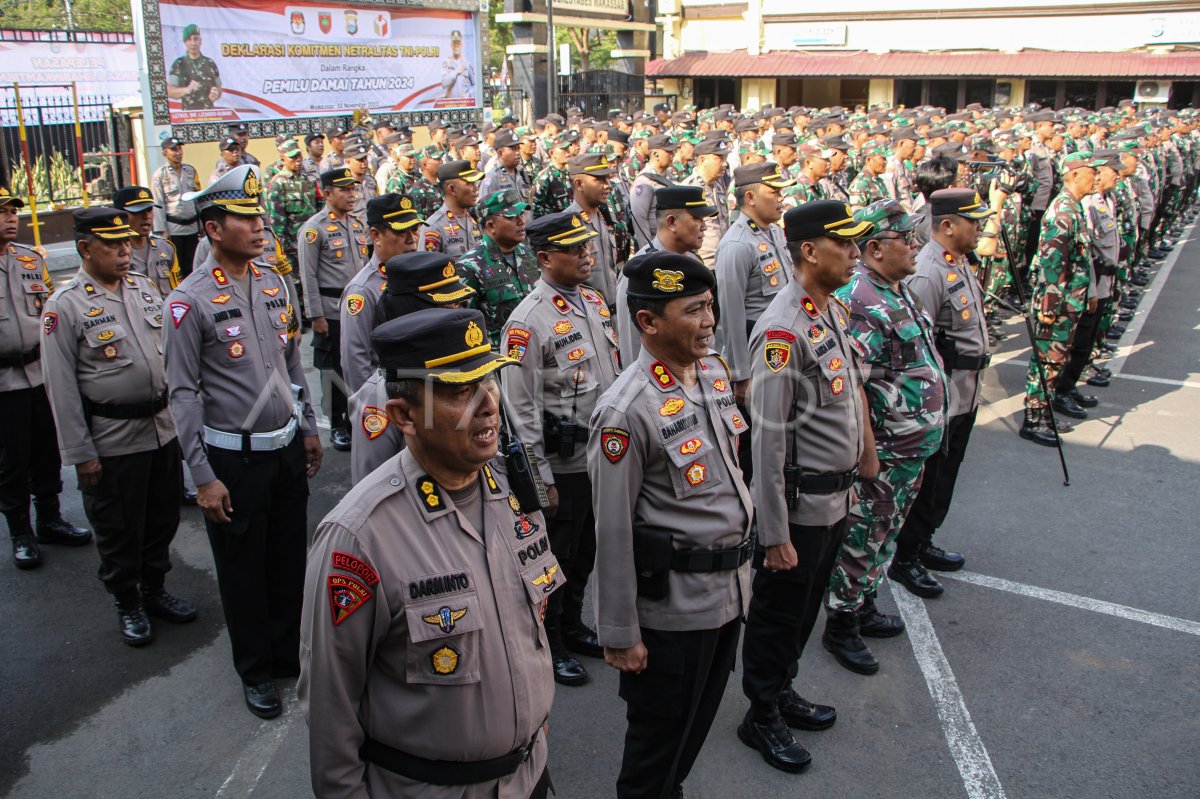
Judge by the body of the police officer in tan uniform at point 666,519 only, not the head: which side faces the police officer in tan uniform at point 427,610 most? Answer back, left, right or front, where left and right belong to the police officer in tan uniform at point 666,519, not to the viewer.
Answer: right

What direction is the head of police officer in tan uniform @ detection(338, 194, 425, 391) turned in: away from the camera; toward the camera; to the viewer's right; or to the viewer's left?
to the viewer's right

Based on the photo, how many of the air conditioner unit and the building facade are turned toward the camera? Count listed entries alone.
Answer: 2

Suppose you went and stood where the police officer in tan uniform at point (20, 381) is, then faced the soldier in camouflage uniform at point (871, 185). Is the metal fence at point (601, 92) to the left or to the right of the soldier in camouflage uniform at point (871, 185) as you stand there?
left

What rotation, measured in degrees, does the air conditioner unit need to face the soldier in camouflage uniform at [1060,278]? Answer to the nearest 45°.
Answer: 0° — it already faces them

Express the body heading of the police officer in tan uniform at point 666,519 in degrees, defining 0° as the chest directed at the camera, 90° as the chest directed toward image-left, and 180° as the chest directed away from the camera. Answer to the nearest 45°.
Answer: approximately 315°

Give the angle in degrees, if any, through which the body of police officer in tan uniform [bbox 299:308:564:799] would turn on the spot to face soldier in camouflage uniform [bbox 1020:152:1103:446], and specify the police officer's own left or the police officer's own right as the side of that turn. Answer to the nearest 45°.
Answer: approximately 90° to the police officer's own left
